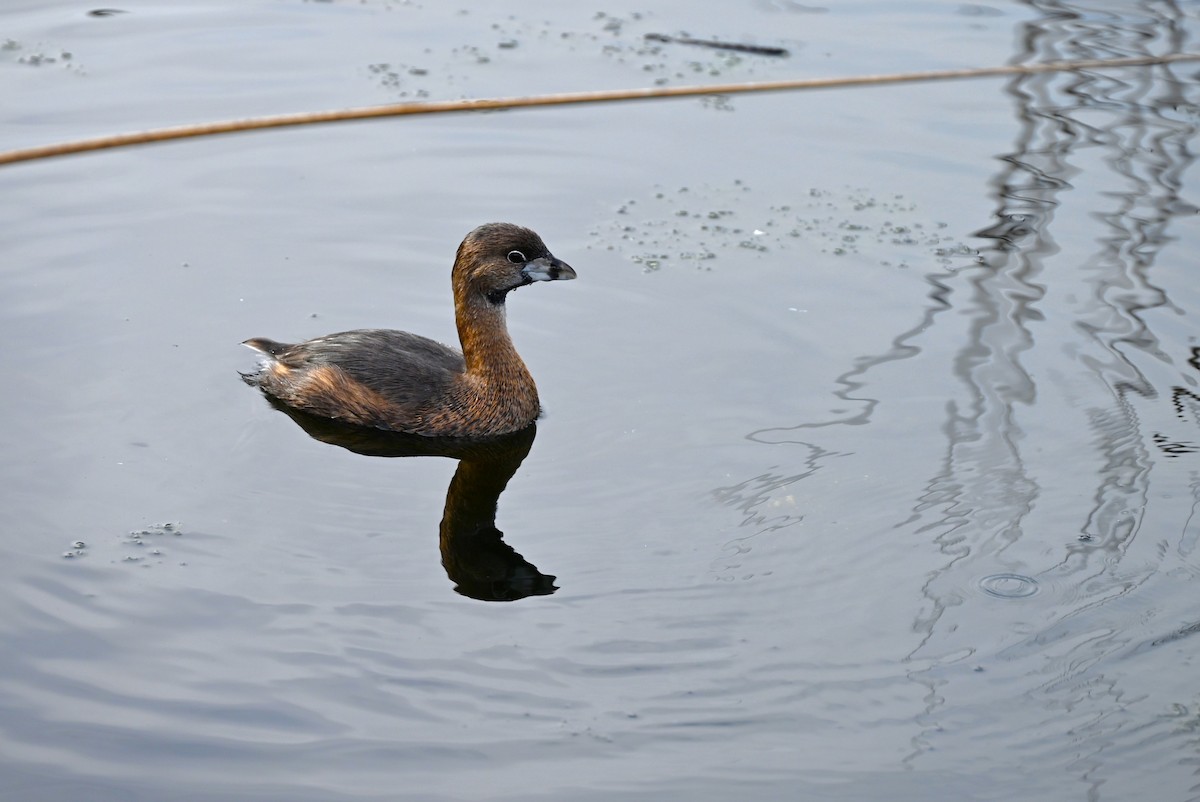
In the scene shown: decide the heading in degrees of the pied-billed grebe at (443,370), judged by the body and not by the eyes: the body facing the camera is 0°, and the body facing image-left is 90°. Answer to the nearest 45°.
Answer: approximately 270°
